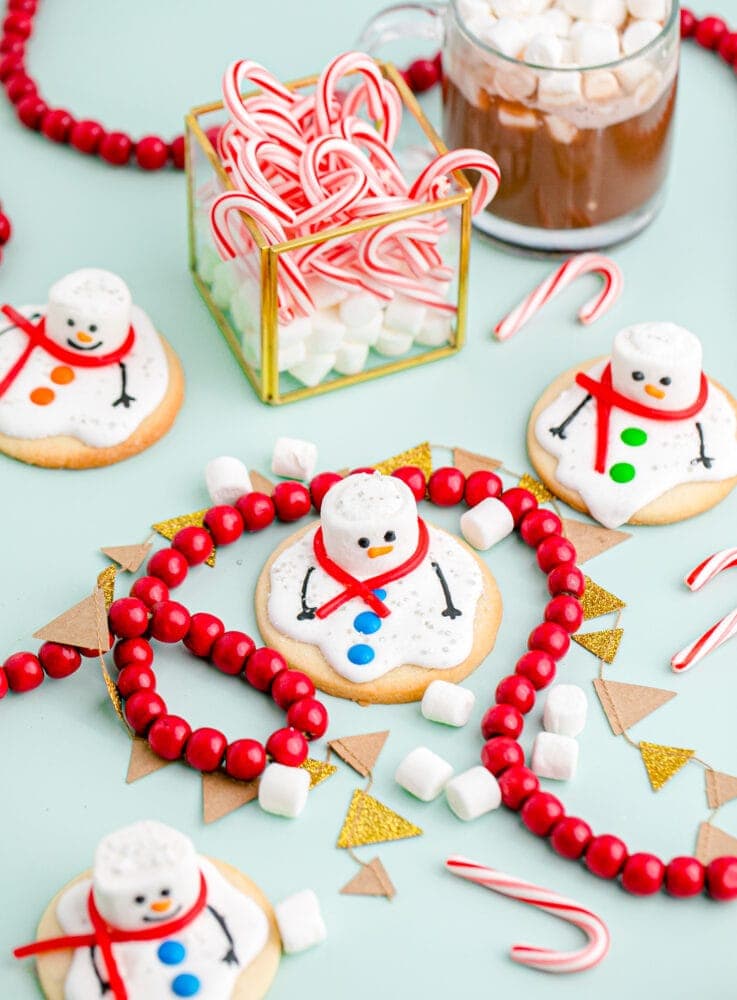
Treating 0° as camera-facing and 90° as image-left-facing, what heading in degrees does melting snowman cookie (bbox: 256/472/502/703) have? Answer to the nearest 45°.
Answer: approximately 0°

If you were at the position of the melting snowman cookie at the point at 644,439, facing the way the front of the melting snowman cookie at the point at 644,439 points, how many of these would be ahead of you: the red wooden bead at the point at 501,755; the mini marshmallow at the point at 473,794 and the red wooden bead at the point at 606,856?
3

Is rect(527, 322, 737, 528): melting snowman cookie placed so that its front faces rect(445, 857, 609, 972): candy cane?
yes

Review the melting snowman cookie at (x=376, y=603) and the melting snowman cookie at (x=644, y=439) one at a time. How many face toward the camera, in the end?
2

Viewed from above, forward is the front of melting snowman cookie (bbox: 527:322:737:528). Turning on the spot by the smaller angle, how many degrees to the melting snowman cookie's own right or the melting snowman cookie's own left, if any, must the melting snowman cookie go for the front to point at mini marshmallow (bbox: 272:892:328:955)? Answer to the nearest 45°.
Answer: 0° — it already faces it

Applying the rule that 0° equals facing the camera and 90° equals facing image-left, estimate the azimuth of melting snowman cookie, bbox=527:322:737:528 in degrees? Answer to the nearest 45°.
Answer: approximately 0°

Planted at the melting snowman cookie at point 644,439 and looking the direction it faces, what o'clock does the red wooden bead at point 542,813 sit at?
The red wooden bead is roughly at 12 o'clock from the melting snowman cookie.
